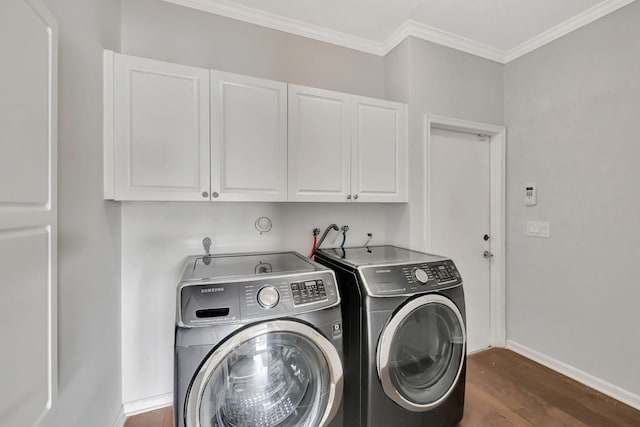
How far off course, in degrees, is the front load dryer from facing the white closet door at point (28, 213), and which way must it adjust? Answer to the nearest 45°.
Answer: approximately 90° to its right

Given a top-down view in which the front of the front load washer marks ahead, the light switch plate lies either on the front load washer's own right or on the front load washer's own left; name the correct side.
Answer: on the front load washer's own left

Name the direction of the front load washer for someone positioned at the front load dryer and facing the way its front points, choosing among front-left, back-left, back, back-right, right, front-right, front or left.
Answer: right

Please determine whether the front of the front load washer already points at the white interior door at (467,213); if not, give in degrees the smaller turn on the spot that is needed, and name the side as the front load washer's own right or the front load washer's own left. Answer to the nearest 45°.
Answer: approximately 135° to the front load washer's own left

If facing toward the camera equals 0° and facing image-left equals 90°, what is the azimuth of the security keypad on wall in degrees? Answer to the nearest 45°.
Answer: approximately 45°

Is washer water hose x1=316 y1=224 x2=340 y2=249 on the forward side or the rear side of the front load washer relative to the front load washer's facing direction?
on the rear side

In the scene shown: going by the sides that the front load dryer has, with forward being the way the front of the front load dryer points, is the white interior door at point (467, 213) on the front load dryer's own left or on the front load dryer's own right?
on the front load dryer's own left

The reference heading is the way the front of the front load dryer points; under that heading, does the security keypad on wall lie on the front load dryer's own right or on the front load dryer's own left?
on the front load dryer's own left

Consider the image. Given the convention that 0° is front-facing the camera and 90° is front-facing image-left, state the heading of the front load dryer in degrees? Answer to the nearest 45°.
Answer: approximately 315°

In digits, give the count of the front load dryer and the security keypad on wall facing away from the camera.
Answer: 0

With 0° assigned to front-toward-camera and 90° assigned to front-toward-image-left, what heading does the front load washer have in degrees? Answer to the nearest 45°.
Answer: approximately 0°
